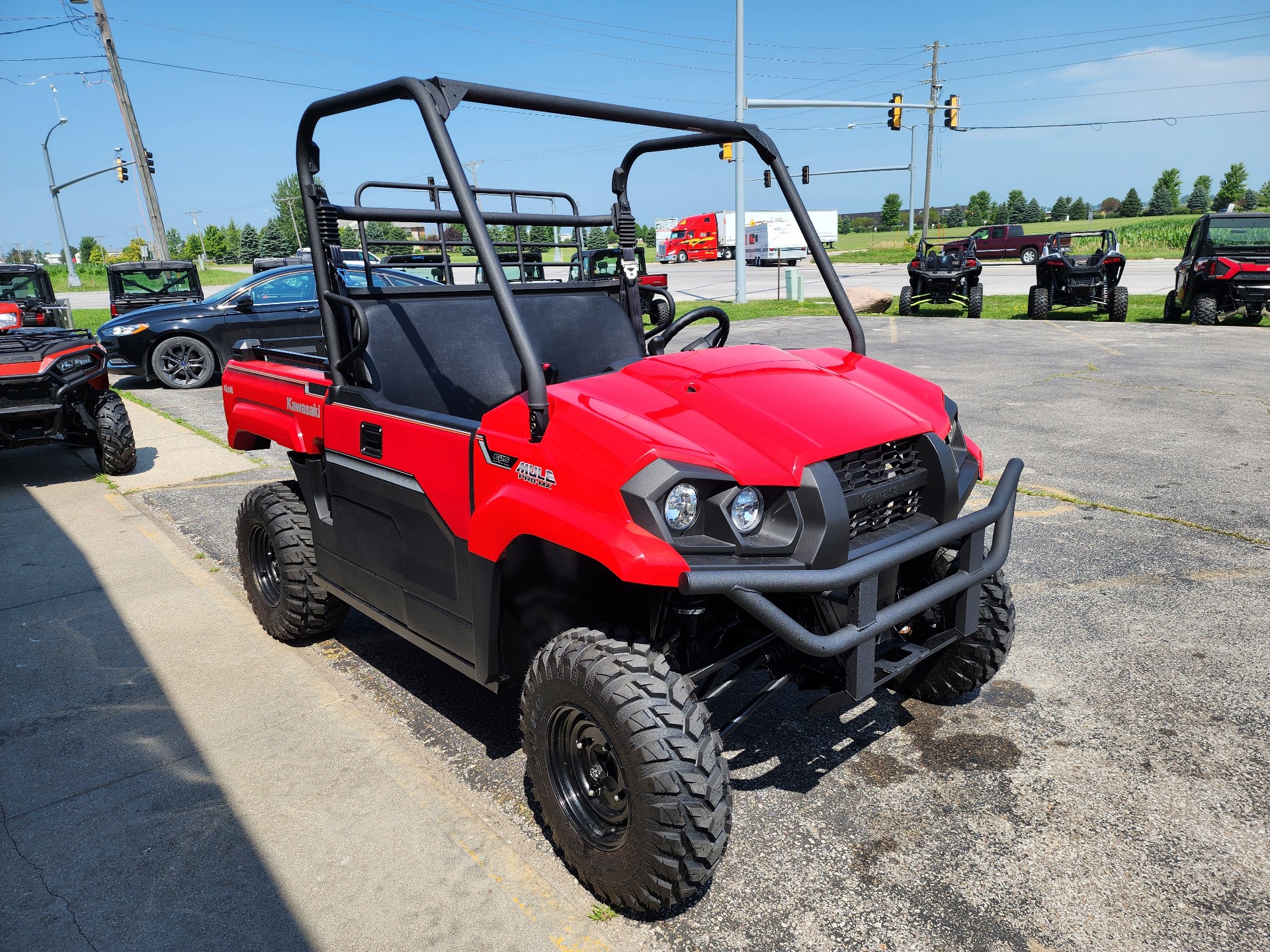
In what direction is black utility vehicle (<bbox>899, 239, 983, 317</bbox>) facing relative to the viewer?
away from the camera

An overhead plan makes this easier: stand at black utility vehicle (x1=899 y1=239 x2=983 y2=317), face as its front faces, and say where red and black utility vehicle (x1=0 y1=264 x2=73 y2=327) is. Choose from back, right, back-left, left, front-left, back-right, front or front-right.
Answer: back-left

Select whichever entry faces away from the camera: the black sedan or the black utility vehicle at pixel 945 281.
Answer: the black utility vehicle

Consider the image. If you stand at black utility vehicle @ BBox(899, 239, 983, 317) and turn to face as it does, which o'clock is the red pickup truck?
The red pickup truck is roughly at 12 o'clock from the black utility vehicle.

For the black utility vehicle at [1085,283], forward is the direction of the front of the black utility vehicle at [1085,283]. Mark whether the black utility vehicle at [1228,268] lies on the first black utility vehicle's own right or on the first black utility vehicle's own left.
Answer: on the first black utility vehicle's own right

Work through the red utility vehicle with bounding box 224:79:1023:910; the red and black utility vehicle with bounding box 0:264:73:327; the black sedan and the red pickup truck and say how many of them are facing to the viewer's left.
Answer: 2

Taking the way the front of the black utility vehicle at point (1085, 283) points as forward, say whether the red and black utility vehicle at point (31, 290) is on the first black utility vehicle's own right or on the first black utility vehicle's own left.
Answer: on the first black utility vehicle's own left

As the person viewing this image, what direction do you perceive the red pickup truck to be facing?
facing to the left of the viewer

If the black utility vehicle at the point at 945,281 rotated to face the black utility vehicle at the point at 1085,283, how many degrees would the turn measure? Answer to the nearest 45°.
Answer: approximately 135° to its right

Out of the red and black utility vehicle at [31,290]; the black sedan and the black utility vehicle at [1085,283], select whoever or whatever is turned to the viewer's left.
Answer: the black sedan

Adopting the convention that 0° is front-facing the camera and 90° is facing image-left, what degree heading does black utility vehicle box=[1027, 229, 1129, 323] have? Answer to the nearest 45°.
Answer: approximately 180°

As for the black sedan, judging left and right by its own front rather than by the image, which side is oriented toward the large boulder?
back
